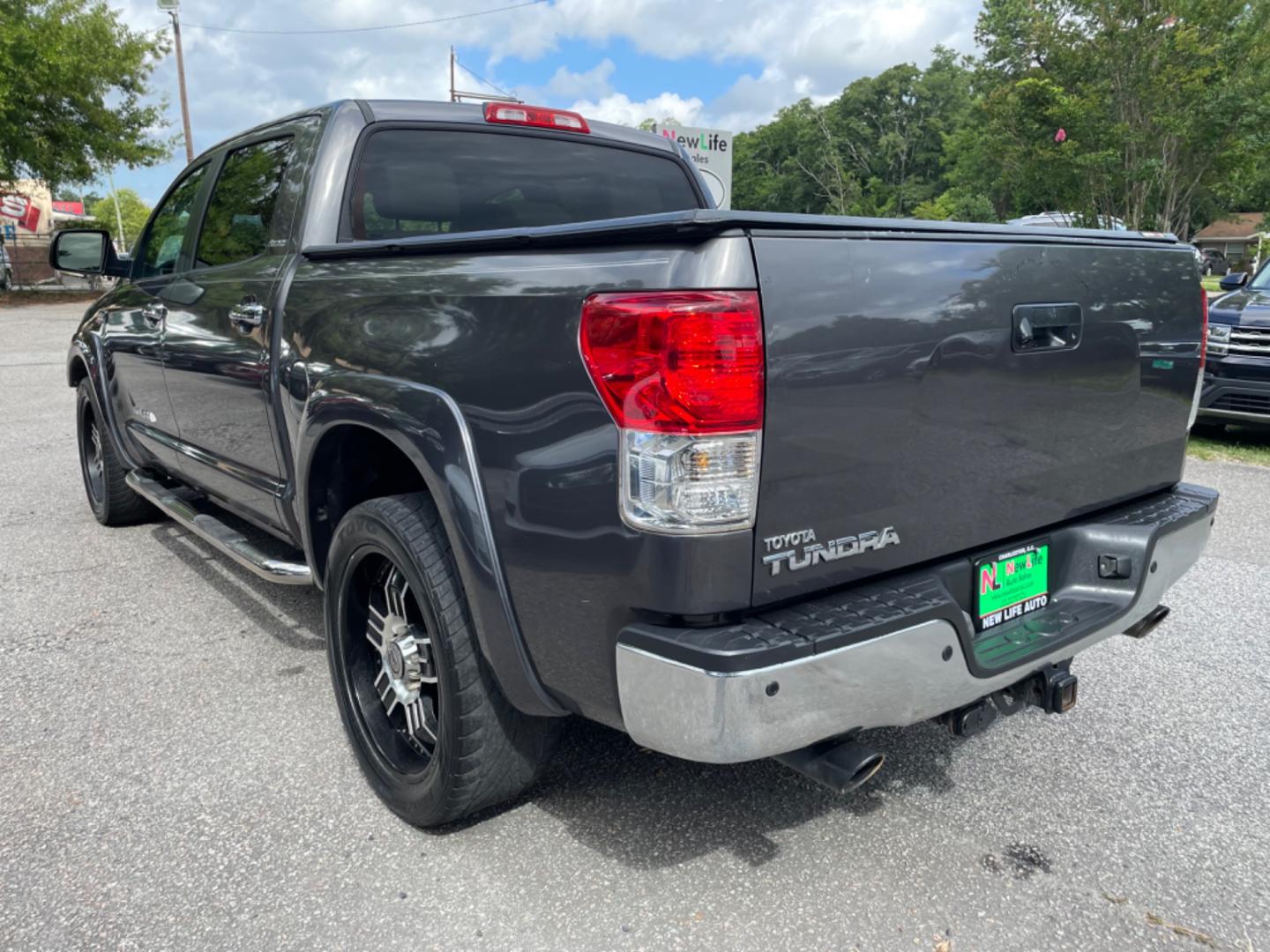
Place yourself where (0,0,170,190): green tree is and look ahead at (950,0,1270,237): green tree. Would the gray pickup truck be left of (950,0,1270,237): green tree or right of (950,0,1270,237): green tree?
right

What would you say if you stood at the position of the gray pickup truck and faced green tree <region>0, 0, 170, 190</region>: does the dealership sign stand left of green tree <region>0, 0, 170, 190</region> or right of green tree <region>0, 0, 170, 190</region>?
right

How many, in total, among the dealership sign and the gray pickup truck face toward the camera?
1

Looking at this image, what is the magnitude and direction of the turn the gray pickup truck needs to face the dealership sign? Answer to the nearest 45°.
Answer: approximately 45° to its right

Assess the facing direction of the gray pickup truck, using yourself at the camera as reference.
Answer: facing away from the viewer and to the left of the viewer

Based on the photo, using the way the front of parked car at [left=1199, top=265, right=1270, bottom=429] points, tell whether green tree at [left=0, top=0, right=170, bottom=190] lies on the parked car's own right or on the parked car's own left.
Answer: on the parked car's own right

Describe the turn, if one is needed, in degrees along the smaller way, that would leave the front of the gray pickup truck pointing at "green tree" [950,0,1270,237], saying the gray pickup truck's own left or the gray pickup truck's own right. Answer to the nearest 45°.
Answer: approximately 90° to the gray pickup truck's own right

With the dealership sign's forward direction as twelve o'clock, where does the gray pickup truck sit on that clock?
The gray pickup truck is roughly at 12 o'clock from the dealership sign.

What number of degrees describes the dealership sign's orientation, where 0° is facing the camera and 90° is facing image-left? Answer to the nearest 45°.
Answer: approximately 0°

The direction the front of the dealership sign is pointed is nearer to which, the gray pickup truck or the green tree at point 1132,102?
the gray pickup truck

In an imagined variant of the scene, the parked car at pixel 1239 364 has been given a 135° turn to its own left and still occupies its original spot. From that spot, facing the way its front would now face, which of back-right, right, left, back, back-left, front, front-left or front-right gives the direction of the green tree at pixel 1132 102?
left

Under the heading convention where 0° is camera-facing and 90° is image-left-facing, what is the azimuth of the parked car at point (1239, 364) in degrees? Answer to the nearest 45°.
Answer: approximately 45°
